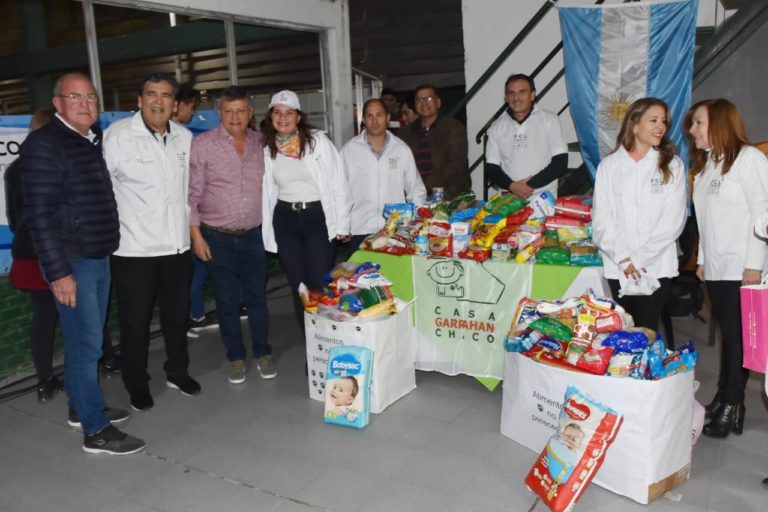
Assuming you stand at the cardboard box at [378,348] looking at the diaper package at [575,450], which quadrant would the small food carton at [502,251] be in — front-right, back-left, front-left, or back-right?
front-left

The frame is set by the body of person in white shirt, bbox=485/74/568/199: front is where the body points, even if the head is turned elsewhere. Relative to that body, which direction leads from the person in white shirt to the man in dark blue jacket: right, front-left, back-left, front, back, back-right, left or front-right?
front-right

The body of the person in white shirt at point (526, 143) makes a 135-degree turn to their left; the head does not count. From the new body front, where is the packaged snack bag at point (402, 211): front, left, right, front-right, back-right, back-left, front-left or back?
back

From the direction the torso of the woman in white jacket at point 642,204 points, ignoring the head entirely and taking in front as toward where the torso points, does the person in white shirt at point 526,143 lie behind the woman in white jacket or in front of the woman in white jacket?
behind

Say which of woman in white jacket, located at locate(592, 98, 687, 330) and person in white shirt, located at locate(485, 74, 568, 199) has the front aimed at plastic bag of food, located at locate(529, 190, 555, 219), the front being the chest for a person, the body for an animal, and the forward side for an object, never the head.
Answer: the person in white shirt

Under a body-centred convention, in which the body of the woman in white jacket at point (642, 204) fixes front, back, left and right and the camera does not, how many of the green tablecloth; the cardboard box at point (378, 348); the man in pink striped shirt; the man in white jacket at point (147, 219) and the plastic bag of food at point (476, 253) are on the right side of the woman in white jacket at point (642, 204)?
5

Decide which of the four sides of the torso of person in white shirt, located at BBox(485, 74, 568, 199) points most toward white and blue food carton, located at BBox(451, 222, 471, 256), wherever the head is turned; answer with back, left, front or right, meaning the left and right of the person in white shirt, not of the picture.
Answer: front

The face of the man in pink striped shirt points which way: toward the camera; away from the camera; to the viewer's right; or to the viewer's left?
toward the camera

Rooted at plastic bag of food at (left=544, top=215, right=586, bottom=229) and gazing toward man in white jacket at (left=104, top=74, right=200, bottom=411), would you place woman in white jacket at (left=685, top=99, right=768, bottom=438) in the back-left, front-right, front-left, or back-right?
back-left

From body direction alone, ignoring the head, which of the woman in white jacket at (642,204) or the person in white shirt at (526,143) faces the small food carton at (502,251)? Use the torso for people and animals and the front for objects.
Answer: the person in white shirt

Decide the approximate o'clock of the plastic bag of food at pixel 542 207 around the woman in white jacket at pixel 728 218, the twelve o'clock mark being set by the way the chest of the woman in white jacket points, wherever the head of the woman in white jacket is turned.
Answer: The plastic bag of food is roughly at 2 o'clock from the woman in white jacket.

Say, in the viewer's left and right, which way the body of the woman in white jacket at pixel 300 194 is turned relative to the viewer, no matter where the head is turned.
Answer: facing the viewer

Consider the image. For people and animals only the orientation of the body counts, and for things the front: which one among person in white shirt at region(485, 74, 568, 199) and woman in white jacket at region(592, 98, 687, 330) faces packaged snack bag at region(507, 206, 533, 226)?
the person in white shirt

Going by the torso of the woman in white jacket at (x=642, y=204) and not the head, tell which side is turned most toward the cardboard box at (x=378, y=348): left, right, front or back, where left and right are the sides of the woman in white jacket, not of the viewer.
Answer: right

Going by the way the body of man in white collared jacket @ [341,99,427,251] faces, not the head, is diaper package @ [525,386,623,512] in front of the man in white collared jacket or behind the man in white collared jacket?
in front

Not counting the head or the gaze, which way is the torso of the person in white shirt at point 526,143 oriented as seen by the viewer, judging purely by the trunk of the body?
toward the camera

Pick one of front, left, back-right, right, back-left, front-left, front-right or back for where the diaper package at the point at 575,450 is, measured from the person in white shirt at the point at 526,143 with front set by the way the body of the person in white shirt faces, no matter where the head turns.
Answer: front

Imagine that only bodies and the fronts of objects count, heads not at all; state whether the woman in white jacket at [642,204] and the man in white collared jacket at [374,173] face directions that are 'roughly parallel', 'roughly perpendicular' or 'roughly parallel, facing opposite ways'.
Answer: roughly parallel

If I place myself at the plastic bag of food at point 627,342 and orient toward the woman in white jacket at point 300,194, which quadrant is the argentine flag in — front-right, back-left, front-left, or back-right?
front-right

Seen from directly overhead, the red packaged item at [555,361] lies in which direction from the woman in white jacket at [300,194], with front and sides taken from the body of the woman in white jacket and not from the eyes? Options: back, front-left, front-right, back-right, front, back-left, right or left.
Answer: front-left
